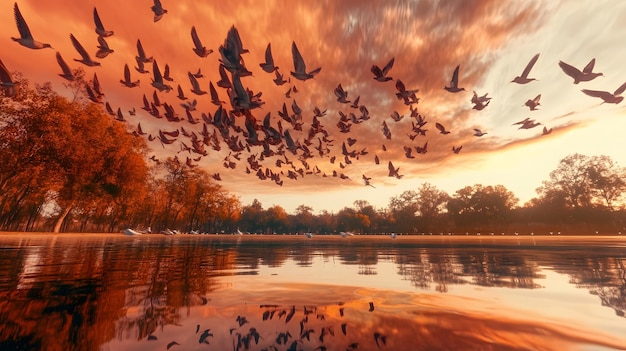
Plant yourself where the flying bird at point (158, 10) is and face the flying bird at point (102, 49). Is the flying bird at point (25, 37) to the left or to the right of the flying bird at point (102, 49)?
left

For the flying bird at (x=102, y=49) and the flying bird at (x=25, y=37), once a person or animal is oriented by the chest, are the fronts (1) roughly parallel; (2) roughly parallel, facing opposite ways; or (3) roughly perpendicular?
roughly parallel

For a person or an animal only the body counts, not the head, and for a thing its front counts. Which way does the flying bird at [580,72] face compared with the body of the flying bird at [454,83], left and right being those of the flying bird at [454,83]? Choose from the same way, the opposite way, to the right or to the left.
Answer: the same way

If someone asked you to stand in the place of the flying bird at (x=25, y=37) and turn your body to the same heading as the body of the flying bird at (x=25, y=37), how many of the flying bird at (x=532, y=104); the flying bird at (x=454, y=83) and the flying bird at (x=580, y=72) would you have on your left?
0
